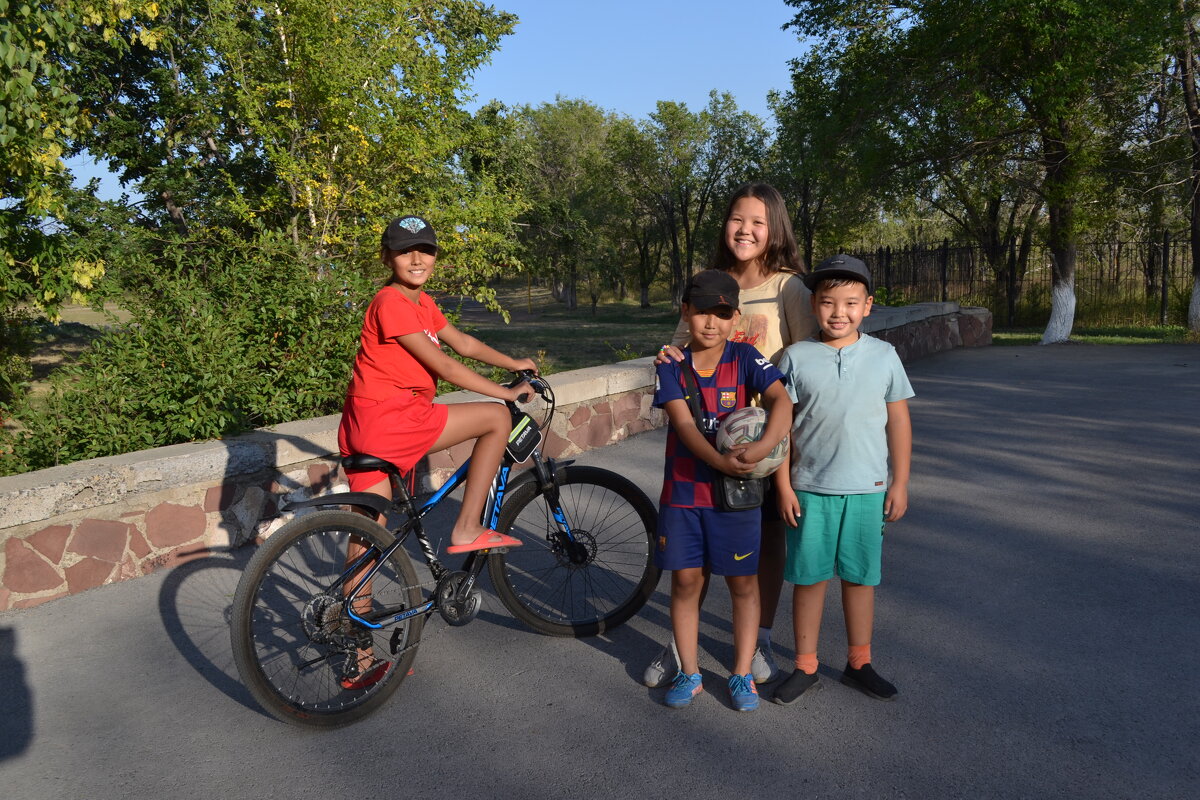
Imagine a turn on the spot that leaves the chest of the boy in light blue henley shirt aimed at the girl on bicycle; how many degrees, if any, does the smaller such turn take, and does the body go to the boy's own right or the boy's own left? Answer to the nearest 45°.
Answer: approximately 90° to the boy's own right

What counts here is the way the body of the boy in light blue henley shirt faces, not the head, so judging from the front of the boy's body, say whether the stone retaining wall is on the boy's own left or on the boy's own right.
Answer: on the boy's own right

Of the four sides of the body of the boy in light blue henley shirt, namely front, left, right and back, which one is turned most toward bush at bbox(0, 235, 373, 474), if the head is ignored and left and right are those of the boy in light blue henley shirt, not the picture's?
right

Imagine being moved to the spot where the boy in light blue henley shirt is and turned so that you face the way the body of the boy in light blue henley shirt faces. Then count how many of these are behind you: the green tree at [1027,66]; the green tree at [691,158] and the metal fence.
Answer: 3

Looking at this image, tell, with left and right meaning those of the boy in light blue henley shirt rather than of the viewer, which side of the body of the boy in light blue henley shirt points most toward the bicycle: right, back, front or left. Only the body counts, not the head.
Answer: right

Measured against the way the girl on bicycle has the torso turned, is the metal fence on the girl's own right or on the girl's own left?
on the girl's own left
